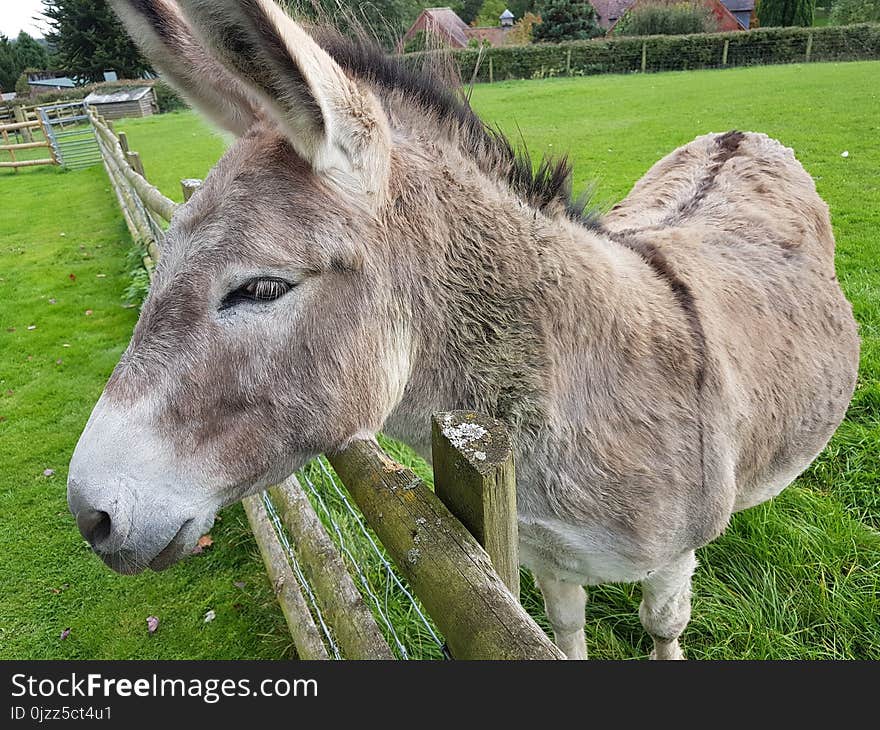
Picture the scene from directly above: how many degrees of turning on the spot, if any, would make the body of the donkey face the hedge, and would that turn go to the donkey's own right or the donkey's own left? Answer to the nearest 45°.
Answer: approximately 135° to the donkey's own right

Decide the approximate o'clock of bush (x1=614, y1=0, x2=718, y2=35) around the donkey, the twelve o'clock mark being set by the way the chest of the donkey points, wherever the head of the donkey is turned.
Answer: The bush is roughly at 5 o'clock from the donkey.

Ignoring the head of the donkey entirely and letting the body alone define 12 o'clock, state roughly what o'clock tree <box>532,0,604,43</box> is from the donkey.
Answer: The tree is roughly at 5 o'clock from the donkey.

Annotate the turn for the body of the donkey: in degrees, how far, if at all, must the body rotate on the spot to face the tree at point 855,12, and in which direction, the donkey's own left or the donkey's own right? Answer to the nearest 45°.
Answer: approximately 180°

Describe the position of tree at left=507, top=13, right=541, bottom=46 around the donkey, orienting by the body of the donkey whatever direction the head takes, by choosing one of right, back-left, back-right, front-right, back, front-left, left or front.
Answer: back-right

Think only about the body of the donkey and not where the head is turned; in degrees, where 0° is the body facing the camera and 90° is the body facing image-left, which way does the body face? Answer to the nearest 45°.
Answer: approximately 45°

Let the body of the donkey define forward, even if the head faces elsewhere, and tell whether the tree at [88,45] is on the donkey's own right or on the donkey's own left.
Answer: on the donkey's own right

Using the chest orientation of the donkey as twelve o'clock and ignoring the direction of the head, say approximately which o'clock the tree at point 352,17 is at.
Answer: The tree is roughly at 4 o'clock from the donkey.

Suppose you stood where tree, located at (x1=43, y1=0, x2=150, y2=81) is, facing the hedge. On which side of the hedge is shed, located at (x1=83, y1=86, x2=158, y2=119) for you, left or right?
right

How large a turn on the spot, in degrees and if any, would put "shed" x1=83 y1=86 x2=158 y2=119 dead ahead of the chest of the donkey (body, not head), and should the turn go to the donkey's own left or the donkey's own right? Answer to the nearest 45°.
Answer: approximately 90° to the donkey's own right
